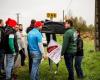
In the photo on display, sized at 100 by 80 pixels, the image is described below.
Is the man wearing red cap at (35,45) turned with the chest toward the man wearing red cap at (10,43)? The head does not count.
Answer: no

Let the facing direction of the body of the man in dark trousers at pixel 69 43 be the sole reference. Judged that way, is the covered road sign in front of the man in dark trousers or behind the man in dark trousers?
in front

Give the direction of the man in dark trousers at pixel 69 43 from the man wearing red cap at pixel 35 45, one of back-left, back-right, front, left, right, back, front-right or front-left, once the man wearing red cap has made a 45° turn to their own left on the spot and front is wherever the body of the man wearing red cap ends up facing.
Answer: right

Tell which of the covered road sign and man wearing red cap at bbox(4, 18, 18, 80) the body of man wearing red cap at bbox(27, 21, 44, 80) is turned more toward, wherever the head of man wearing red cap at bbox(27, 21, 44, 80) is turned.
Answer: the covered road sign

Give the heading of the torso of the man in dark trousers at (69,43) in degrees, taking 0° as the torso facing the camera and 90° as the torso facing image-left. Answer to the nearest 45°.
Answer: approximately 135°

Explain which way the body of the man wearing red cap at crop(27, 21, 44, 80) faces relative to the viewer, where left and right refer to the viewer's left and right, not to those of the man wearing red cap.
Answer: facing away from the viewer and to the right of the viewer
